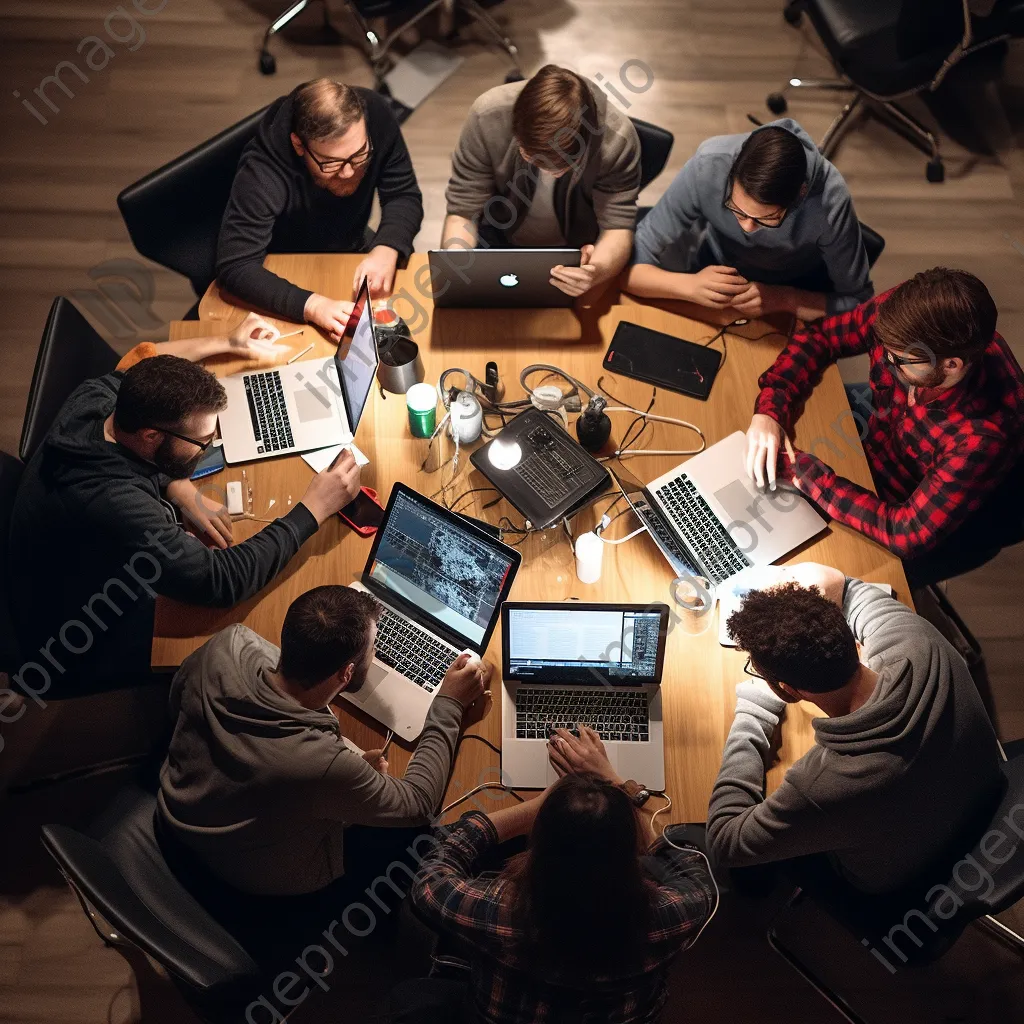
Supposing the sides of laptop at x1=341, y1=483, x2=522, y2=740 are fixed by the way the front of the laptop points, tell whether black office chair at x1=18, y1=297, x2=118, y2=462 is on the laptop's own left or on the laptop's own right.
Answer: on the laptop's own right

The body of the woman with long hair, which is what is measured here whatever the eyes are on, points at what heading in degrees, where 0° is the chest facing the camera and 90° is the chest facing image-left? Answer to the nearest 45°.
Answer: approximately 180°

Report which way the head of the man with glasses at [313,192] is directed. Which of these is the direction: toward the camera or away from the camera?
toward the camera

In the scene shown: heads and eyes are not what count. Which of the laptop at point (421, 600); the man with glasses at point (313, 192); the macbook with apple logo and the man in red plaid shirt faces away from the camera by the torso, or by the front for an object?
the macbook with apple logo

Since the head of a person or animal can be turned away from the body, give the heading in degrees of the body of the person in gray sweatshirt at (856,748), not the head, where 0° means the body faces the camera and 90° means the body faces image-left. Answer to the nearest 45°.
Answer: approximately 135°

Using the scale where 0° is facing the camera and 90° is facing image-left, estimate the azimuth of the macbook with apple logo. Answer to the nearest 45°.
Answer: approximately 180°

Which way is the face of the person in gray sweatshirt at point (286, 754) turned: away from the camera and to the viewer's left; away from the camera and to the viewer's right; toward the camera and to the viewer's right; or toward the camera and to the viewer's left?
away from the camera and to the viewer's right

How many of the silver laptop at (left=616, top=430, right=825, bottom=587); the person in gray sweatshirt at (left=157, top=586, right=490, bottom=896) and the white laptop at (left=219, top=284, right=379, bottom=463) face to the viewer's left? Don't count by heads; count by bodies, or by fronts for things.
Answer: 1

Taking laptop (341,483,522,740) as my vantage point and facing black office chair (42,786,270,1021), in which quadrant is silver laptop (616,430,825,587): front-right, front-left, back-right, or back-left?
back-left

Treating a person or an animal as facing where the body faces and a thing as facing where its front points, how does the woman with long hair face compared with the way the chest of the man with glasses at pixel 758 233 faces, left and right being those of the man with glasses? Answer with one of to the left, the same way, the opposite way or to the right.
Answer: the opposite way

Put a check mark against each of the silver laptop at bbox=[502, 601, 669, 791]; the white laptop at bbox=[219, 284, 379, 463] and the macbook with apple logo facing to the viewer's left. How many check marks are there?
1
